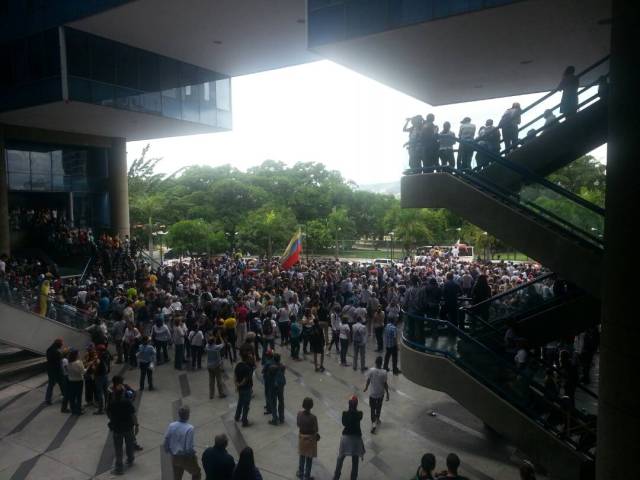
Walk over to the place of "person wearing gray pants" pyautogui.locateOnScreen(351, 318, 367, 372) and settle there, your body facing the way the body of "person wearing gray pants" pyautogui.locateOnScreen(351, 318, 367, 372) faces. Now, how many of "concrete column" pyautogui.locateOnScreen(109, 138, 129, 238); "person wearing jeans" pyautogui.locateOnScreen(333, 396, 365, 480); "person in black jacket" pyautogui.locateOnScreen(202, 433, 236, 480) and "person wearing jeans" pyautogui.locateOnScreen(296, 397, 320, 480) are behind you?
3

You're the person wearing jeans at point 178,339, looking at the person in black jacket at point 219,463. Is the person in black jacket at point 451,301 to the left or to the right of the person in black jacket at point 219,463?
left

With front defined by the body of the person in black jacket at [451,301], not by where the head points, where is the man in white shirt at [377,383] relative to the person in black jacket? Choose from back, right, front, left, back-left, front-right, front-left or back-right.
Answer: back-left

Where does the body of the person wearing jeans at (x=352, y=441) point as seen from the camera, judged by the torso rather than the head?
away from the camera

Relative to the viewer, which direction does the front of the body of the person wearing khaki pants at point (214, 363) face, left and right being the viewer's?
facing away from the viewer

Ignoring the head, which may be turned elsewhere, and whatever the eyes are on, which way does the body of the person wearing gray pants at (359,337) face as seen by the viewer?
away from the camera

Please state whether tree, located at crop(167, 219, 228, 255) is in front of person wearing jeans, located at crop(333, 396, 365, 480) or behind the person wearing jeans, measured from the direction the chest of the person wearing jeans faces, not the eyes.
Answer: in front

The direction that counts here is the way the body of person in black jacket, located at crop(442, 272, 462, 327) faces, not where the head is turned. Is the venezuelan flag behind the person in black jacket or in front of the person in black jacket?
in front

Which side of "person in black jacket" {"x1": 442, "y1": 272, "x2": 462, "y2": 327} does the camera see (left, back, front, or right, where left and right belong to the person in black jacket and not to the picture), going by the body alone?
back

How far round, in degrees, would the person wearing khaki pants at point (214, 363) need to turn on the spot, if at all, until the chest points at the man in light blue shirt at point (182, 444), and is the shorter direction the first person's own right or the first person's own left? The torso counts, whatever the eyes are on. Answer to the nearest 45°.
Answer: approximately 180°
